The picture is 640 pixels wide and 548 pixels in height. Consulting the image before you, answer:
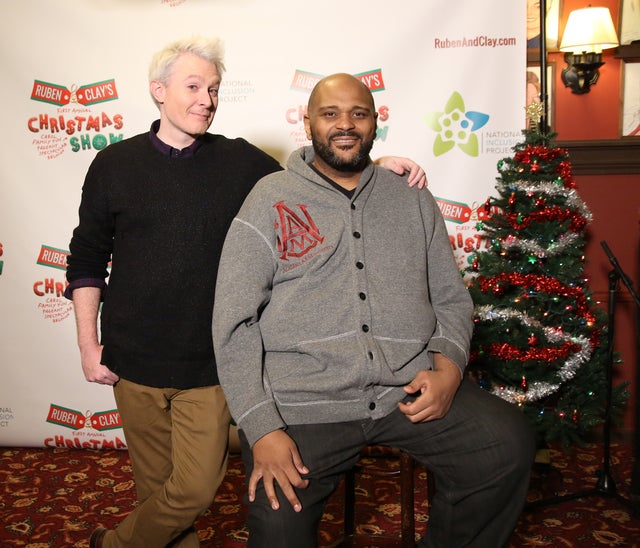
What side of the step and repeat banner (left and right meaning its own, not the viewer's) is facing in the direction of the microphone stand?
left

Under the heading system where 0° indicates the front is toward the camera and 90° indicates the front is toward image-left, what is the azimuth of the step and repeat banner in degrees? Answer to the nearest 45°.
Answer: approximately 0°

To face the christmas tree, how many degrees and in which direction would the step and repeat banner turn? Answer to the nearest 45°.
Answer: approximately 45° to its left

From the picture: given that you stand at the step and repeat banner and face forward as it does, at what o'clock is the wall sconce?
The wall sconce is roughly at 9 o'clock from the step and repeat banner.
